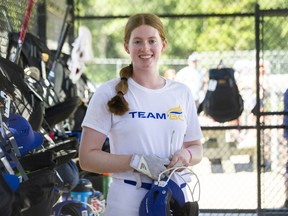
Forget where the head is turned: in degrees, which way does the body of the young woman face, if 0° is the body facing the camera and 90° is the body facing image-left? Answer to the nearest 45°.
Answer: approximately 315°

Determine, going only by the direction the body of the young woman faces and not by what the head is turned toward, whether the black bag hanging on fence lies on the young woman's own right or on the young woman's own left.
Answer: on the young woman's own left
